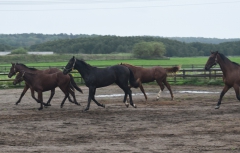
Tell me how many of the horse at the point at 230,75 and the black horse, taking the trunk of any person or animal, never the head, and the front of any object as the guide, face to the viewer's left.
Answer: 2

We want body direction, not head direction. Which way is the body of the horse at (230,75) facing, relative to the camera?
to the viewer's left

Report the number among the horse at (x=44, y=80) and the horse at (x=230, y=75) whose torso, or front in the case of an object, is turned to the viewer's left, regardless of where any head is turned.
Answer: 2

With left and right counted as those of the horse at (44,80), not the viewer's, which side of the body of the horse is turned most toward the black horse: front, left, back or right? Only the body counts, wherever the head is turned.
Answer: back

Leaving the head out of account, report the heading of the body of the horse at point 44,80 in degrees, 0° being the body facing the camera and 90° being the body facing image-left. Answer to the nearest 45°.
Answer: approximately 90°

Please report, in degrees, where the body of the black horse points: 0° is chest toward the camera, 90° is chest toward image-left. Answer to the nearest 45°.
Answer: approximately 90°

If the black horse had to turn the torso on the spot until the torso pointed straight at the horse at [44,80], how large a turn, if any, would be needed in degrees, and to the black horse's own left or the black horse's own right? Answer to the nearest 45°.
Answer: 0° — it already faces it
